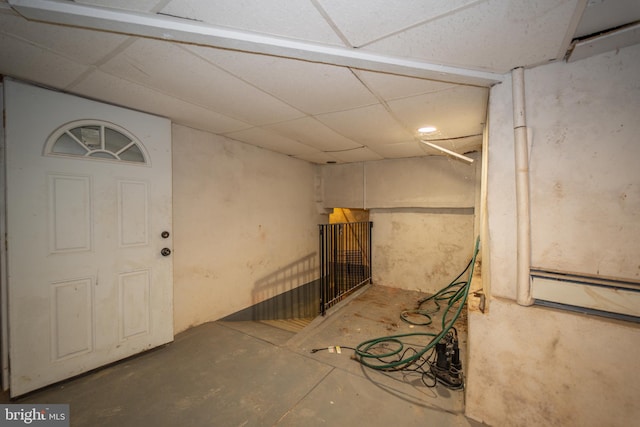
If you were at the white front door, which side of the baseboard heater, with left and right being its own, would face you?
front

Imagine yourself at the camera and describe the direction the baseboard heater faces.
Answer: facing the viewer and to the left of the viewer

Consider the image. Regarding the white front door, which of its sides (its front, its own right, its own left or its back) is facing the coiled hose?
front

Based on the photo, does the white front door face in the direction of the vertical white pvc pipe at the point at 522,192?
yes

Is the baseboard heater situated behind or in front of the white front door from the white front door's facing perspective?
in front

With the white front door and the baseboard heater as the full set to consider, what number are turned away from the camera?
0

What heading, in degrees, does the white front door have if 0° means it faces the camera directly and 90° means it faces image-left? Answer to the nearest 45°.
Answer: approximately 315°

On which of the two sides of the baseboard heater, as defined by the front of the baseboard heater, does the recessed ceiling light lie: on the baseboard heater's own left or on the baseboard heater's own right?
on the baseboard heater's own right

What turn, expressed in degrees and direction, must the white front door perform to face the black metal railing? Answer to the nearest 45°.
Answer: approximately 45° to its left

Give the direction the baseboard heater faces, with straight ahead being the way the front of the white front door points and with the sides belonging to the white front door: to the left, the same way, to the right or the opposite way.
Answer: the opposite way

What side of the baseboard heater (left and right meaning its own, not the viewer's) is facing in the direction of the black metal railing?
right
